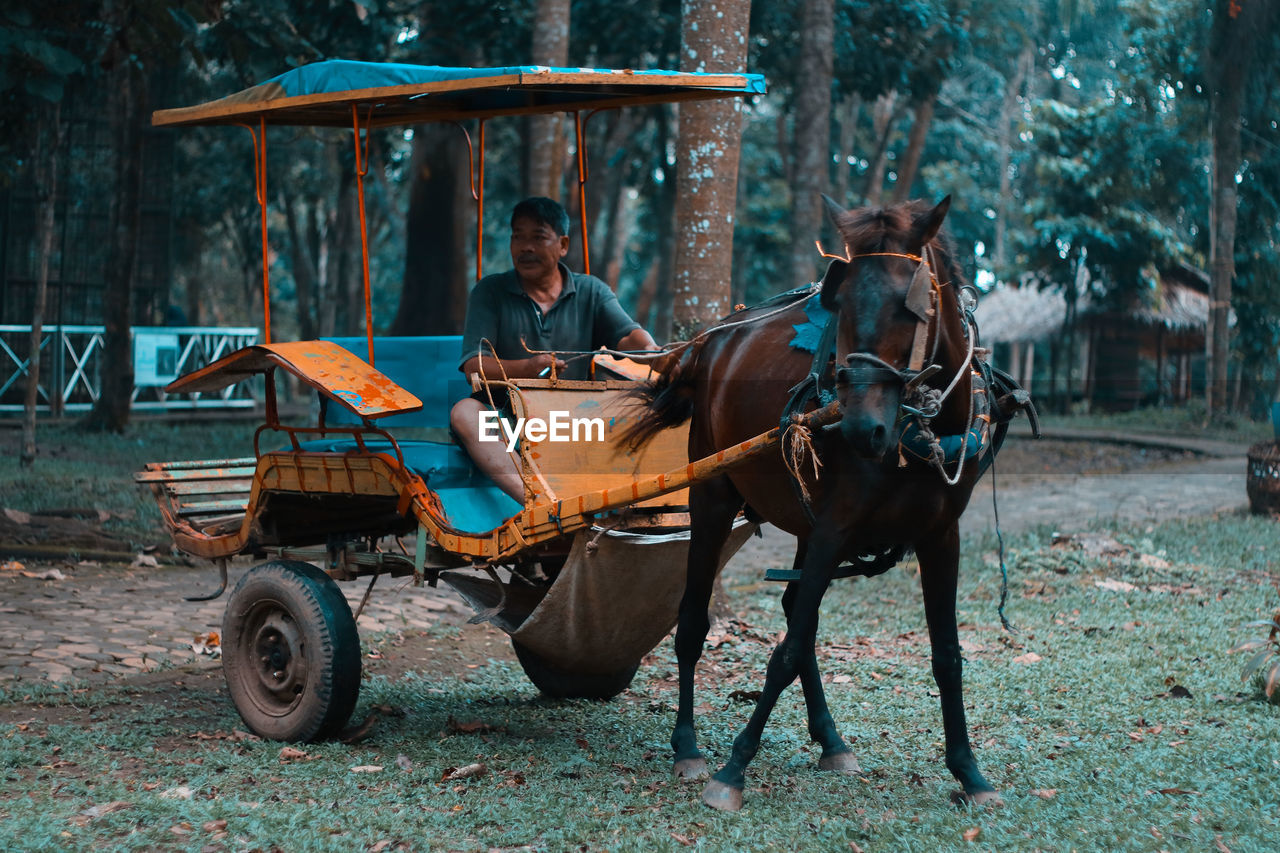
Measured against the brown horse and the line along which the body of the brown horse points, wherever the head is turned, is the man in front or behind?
behind

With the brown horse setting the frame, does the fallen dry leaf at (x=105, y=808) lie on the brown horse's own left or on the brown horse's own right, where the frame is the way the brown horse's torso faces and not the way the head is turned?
on the brown horse's own right

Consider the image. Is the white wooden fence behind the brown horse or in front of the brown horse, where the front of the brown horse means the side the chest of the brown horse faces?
behind

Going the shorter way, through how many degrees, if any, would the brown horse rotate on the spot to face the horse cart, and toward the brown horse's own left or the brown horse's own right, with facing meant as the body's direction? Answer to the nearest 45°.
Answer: approximately 180°

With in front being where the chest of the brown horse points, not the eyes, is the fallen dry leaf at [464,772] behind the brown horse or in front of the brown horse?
behind

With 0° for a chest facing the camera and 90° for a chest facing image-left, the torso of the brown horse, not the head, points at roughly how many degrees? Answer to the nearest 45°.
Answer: approximately 315°

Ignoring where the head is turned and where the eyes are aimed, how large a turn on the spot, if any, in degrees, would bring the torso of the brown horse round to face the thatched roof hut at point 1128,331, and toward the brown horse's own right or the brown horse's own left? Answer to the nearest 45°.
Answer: approximately 135° to the brown horse's own left
